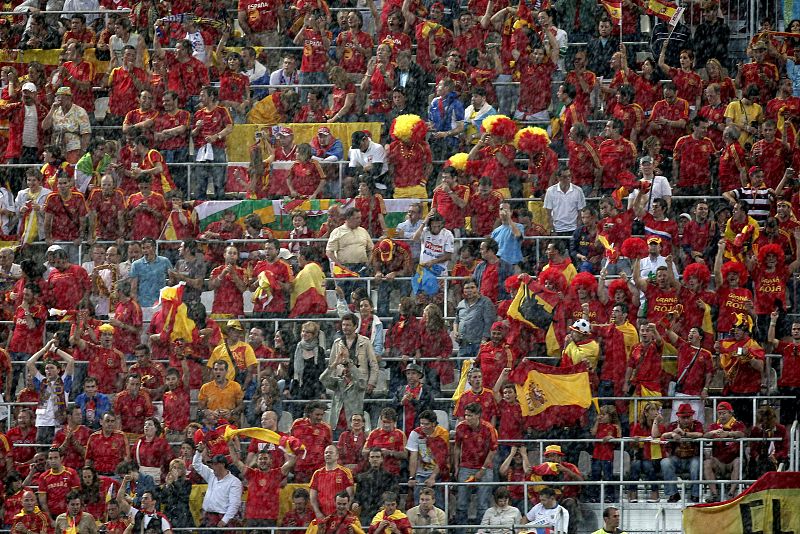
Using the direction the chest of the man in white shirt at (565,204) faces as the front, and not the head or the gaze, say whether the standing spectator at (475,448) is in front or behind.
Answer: in front

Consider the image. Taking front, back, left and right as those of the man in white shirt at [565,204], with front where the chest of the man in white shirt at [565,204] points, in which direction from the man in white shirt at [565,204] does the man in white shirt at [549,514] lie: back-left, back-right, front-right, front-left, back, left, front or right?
front

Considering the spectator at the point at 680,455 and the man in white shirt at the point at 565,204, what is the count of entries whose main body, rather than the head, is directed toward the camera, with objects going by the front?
2

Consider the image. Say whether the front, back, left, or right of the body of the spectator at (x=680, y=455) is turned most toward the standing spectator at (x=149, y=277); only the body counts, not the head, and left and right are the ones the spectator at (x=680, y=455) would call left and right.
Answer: right

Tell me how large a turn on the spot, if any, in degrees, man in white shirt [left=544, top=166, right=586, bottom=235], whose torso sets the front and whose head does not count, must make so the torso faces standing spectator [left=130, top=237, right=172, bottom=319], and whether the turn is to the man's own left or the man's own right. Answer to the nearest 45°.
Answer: approximately 90° to the man's own right

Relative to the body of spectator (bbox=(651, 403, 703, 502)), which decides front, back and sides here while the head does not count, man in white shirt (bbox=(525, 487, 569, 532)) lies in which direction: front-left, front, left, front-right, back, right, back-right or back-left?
front-right

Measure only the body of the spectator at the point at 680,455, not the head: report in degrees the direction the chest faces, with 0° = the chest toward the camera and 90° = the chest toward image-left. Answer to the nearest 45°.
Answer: approximately 0°

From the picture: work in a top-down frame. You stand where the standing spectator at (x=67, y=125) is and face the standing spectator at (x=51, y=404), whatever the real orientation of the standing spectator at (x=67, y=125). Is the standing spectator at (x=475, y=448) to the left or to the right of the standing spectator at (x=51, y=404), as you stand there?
left
